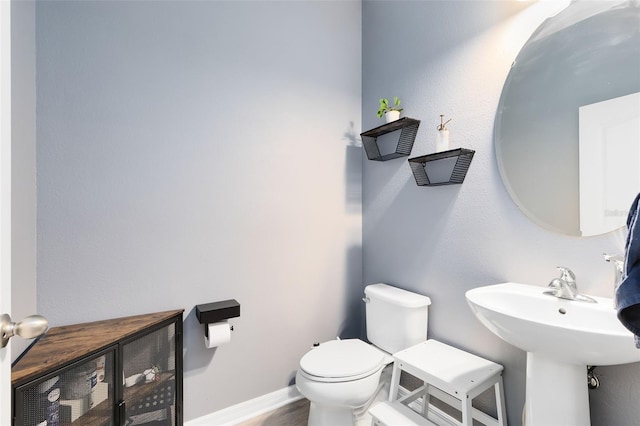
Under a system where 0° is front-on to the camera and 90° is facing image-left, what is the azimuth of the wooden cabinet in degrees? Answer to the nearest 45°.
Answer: approximately 315°

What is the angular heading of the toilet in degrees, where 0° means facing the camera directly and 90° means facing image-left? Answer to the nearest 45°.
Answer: approximately 45°

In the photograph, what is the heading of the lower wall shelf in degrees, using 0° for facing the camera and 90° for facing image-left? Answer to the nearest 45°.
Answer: approximately 45°

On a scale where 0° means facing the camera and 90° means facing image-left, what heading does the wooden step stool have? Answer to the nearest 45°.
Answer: approximately 45°
